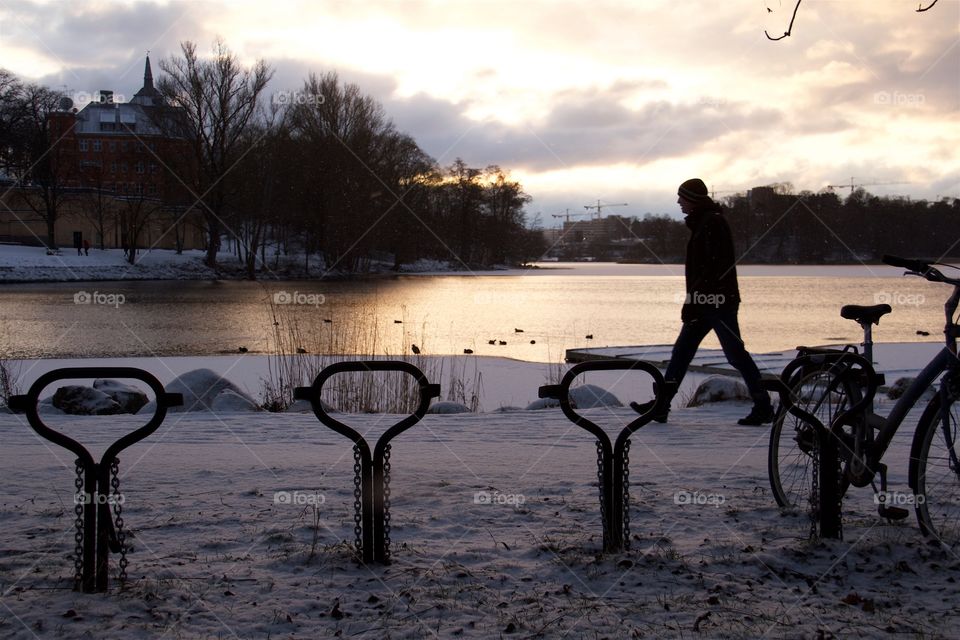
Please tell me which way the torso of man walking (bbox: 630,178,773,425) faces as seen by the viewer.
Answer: to the viewer's left

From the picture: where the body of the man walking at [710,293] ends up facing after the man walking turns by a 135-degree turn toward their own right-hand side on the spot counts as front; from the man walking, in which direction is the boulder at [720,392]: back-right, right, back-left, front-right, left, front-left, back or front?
front-left

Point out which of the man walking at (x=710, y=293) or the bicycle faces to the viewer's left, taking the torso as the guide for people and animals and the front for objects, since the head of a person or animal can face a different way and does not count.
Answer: the man walking

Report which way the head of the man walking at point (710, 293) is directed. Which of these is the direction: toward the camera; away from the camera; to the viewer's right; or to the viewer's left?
to the viewer's left

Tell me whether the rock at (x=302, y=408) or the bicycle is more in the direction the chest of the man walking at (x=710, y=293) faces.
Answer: the rock

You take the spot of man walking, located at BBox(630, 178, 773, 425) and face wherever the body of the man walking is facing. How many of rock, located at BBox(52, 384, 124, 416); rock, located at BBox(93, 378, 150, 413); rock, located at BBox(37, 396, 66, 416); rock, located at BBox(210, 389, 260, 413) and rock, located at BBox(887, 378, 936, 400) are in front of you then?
4

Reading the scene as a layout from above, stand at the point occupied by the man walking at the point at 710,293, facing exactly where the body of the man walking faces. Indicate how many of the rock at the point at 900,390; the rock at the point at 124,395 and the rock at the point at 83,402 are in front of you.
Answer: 2

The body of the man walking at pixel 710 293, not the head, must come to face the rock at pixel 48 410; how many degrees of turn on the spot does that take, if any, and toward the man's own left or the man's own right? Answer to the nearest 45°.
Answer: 0° — they already face it

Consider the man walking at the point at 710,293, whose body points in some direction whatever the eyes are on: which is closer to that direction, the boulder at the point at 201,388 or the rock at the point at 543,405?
the boulder

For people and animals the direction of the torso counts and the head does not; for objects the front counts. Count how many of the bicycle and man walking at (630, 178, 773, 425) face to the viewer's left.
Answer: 1

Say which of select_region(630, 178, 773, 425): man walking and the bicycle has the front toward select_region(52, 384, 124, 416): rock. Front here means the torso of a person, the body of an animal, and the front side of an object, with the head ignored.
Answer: the man walking

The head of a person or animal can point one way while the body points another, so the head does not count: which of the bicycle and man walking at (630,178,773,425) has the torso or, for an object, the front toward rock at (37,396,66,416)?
the man walking

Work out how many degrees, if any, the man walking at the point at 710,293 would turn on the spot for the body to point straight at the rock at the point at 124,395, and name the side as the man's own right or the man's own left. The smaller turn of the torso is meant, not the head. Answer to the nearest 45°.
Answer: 0° — they already face it

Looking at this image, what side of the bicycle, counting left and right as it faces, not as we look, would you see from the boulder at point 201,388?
back
